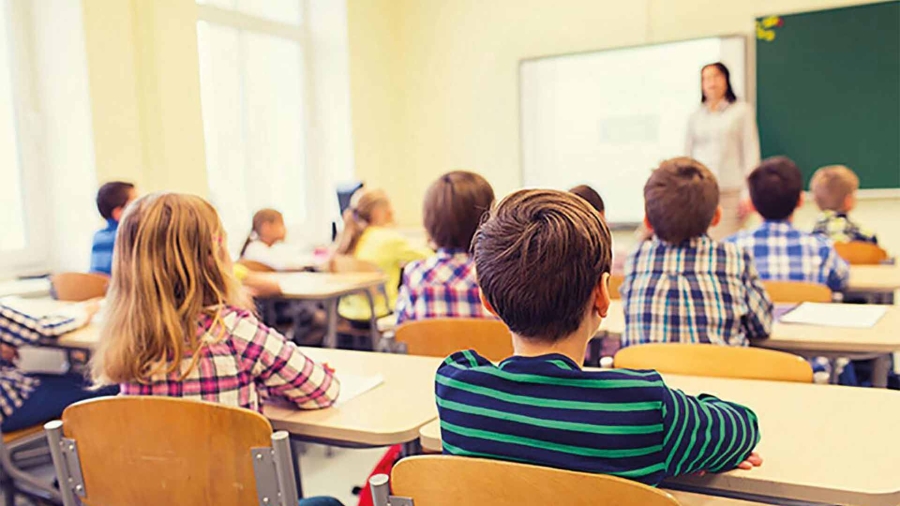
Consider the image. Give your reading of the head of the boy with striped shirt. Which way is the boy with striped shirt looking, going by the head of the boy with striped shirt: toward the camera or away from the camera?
away from the camera

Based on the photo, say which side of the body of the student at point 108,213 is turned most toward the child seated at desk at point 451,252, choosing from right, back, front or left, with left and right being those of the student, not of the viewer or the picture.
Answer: right

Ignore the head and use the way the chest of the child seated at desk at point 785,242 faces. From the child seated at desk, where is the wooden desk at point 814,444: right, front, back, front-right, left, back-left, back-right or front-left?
back

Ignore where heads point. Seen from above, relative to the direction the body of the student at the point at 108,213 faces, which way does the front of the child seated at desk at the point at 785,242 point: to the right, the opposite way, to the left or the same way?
the same way

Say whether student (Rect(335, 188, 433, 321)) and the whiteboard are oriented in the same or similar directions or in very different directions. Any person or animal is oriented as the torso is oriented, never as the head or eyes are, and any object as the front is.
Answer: very different directions

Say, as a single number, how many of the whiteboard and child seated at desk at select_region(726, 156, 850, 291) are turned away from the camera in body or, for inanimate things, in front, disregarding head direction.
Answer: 1

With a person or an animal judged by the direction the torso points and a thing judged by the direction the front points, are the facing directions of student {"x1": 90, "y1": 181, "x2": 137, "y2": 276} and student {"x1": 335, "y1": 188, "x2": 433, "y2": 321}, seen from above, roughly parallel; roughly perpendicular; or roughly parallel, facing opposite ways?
roughly parallel

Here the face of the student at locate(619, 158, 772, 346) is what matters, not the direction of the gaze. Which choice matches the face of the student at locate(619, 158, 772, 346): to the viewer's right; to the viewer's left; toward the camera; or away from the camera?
away from the camera

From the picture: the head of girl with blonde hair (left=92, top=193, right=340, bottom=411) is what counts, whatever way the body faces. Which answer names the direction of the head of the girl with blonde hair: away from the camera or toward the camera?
away from the camera

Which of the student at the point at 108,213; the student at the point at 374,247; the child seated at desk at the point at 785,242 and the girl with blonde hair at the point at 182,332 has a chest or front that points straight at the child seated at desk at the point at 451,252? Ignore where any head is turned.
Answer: the girl with blonde hair

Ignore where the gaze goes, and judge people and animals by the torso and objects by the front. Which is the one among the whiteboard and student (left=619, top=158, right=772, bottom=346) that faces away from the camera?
the student

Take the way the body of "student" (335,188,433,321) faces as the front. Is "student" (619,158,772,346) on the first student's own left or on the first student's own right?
on the first student's own right

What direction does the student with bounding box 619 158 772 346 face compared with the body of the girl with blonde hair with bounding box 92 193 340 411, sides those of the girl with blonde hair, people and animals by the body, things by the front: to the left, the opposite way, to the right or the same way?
the same way

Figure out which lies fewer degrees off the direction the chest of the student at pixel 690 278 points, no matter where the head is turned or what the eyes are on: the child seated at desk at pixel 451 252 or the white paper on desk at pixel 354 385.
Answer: the child seated at desk

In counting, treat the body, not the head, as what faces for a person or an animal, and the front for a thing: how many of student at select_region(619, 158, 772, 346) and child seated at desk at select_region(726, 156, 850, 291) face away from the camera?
2

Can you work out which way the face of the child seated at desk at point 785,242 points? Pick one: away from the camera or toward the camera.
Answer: away from the camera

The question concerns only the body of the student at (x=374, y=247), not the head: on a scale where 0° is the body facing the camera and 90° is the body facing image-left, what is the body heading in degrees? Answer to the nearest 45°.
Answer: approximately 225°

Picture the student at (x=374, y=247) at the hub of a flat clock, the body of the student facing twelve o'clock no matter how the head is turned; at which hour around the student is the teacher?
The teacher is roughly at 1 o'clock from the student.

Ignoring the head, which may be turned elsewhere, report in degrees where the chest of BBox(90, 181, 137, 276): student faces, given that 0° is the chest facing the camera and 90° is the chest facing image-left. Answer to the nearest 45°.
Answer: approximately 225°

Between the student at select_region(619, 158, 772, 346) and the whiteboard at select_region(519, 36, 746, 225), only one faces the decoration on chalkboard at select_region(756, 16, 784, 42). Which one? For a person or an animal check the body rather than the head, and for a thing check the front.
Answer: the student

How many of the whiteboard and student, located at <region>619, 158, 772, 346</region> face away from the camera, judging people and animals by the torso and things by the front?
1

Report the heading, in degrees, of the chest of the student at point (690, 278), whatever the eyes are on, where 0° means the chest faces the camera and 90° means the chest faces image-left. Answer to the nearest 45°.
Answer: approximately 180°

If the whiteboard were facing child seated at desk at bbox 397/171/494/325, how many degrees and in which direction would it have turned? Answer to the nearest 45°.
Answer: approximately 45° to its left

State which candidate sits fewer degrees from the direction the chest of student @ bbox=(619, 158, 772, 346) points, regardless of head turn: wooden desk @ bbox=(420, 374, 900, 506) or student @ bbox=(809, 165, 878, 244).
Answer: the student
